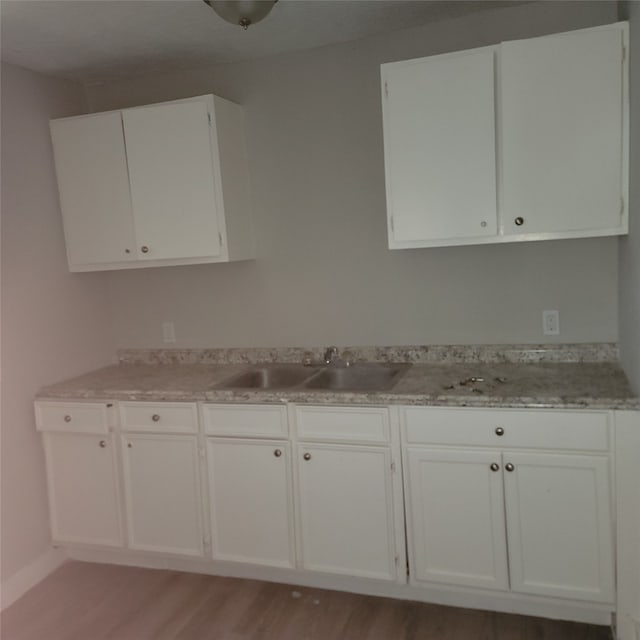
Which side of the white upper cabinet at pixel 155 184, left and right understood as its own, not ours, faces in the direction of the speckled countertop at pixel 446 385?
left

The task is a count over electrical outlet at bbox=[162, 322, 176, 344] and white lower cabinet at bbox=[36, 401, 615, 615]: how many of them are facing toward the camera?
2

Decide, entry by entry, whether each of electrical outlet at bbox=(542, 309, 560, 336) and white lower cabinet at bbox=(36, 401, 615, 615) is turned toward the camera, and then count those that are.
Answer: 2

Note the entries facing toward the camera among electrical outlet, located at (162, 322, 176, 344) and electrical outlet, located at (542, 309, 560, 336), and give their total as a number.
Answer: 2

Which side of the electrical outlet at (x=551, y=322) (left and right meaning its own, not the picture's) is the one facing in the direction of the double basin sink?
right

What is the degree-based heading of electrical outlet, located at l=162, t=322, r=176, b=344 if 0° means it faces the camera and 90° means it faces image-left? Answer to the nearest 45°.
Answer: approximately 0°
